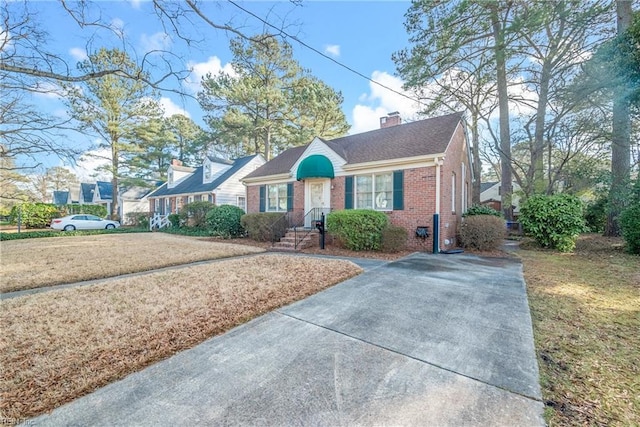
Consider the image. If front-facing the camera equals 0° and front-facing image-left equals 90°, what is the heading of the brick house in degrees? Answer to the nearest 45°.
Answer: approximately 45°

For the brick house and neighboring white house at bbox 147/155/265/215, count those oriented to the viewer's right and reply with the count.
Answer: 0

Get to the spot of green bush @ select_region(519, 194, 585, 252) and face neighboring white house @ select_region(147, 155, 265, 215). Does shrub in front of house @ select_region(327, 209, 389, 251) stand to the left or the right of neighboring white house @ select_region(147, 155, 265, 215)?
left

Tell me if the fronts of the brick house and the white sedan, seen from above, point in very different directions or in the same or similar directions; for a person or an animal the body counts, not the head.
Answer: very different directions

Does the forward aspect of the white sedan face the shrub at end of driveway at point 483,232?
no

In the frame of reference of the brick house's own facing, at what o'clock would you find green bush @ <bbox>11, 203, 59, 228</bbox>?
The green bush is roughly at 2 o'clock from the brick house.

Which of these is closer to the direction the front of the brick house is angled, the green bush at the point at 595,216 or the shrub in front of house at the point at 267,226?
the shrub in front of house

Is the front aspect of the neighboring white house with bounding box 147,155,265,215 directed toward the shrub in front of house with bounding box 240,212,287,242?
no

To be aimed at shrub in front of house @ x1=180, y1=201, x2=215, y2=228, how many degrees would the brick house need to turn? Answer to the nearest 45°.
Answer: approximately 90° to its right

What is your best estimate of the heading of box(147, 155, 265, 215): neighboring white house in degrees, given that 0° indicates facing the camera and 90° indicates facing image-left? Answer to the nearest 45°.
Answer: approximately 45°

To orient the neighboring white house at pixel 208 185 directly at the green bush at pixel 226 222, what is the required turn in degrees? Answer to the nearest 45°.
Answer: approximately 45° to its left

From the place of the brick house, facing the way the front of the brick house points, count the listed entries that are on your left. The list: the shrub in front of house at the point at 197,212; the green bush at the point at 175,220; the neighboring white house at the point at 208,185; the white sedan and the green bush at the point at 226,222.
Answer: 0

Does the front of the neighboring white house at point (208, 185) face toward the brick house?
no
